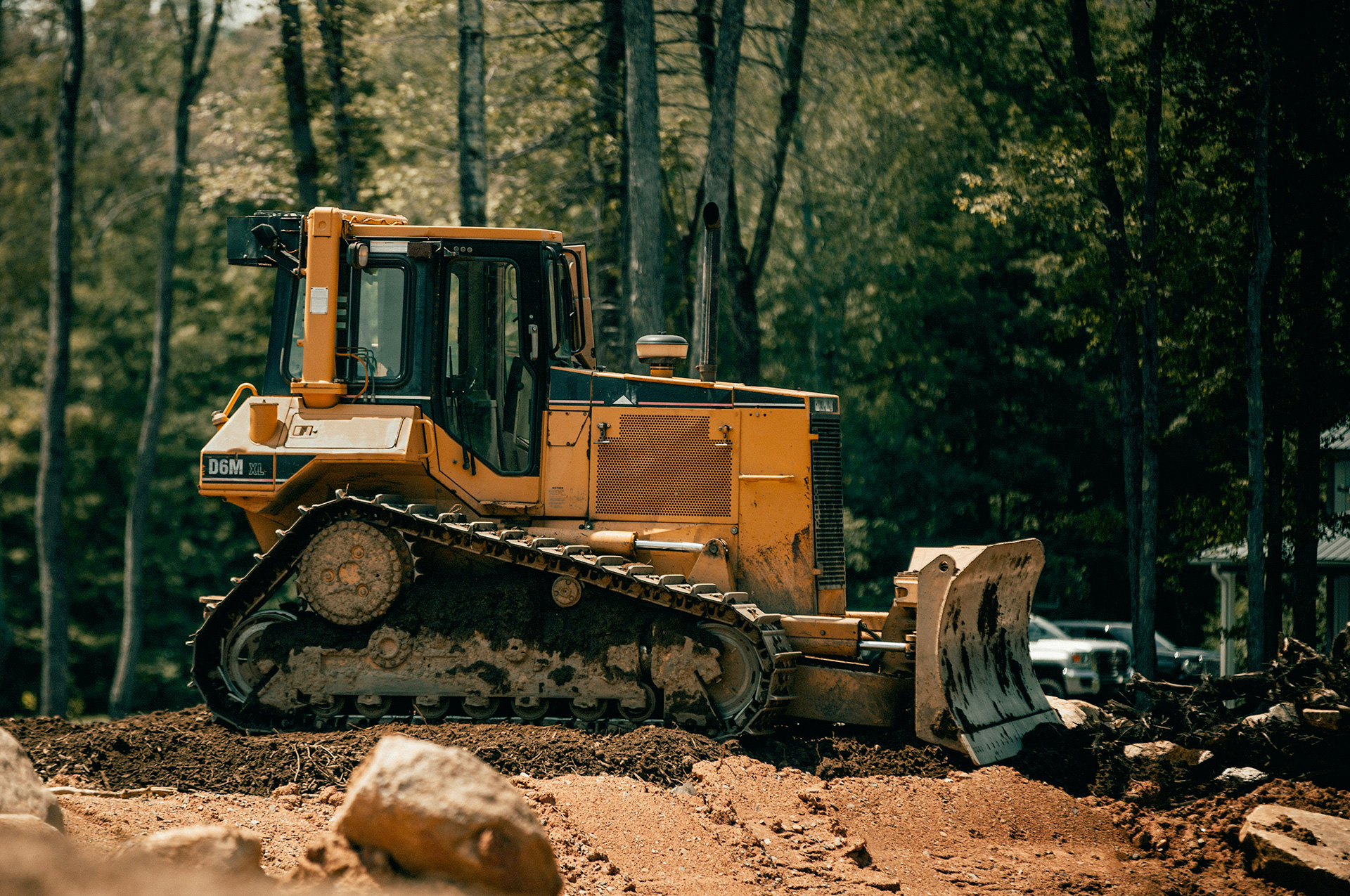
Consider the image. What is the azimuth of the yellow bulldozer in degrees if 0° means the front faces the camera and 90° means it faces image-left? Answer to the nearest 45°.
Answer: approximately 270°

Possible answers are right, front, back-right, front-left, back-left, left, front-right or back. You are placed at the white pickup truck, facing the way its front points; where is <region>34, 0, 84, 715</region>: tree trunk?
back-right

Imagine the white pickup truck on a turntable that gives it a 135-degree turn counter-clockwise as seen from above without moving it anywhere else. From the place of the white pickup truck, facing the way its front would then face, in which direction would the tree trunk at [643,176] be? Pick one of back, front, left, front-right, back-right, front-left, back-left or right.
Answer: back-left

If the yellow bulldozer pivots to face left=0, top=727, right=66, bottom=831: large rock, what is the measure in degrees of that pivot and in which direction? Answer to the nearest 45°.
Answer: approximately 135° to its right

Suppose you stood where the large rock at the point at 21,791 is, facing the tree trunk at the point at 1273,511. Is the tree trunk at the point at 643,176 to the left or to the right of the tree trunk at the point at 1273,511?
left

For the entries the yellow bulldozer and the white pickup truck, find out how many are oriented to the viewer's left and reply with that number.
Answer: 0

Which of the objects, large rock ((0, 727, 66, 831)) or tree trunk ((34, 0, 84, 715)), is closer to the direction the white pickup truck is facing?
the large rock

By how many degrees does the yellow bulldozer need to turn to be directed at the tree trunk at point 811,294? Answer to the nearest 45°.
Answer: approximately 90° to its left

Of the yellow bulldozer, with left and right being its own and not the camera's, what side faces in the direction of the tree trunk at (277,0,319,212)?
left

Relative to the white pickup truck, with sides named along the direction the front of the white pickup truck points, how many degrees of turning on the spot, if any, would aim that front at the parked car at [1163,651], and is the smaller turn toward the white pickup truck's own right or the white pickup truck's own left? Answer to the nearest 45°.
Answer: approximately 90° to the white pickup truck's own left

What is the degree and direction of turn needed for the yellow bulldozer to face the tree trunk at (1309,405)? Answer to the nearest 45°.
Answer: approximately 45° to its left

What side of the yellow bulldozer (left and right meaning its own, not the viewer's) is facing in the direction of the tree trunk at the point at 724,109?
left

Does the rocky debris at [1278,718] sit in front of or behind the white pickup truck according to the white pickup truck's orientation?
in front

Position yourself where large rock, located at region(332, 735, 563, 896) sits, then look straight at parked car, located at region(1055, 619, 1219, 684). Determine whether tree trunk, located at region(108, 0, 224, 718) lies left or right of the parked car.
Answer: left

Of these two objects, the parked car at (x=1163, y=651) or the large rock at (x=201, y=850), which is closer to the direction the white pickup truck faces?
the large rock

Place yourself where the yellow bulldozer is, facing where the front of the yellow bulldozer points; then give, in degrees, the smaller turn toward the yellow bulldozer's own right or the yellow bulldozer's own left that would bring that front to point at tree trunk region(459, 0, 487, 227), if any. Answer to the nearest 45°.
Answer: approximately 90° to the yellow bulldozer's own left

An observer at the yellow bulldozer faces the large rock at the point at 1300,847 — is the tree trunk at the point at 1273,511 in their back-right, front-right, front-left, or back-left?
back-left

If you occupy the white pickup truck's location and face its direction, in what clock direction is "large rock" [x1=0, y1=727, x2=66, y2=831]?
The large rock is roughly at 2 o'clock from the white pickup truck.

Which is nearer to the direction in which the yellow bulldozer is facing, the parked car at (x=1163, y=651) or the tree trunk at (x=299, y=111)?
the parked car
